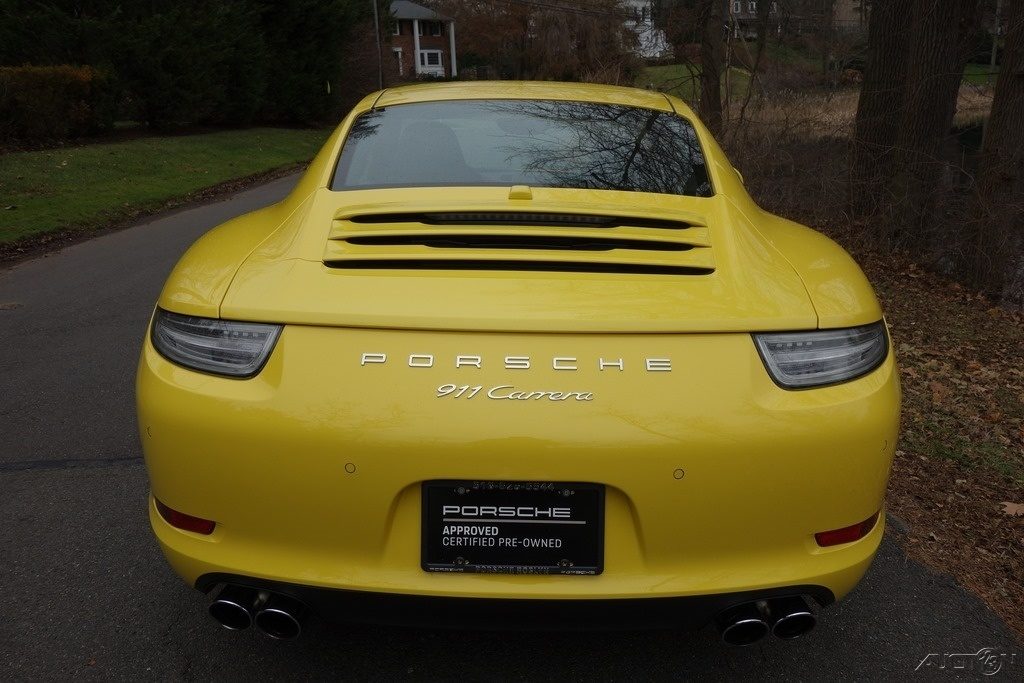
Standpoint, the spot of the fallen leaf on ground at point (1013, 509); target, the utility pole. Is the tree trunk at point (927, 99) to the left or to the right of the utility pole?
right

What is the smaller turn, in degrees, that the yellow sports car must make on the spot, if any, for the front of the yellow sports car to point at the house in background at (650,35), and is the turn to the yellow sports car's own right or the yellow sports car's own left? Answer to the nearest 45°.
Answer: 0° — it already faces it

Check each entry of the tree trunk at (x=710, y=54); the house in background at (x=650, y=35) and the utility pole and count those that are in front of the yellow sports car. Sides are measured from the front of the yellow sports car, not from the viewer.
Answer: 3

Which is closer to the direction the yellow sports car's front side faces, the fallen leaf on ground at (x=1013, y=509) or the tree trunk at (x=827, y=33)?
the tree trunk

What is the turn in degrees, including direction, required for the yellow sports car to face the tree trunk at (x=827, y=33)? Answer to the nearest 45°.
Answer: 0° — it already faces it

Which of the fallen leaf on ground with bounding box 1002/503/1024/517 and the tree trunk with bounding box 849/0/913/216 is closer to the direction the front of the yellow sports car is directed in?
the tree trunk

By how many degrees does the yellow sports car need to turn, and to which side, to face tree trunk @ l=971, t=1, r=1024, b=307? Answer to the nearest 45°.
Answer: approximately 45° to its right

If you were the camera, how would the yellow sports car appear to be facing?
facing away from the viewer

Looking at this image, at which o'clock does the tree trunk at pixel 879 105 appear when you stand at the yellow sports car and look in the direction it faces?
The tree trunk is roughly at 1 o'clock from the yellow sports car.

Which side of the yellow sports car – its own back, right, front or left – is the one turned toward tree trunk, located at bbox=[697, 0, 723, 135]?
front

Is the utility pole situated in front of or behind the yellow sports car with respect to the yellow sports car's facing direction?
in front

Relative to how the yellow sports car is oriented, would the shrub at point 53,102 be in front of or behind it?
in front

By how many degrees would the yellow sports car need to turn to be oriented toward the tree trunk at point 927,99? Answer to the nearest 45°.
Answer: approximately 45° to its right

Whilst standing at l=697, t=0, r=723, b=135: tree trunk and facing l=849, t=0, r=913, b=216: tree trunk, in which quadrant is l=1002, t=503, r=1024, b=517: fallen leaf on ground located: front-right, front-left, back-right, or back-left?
front-right
